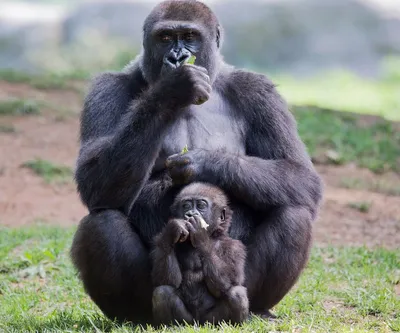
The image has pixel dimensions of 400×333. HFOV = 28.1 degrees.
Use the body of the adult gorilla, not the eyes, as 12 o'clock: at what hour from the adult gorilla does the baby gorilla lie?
The baby gorilla is roughly at 11 o'clock from the adult gorilla.

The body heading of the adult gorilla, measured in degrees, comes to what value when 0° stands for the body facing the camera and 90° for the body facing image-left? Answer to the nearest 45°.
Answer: approximately 0°
